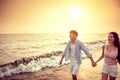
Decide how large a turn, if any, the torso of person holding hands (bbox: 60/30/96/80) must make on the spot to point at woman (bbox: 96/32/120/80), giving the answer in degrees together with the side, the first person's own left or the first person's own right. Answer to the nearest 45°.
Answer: approximately 90° to the first person's own left

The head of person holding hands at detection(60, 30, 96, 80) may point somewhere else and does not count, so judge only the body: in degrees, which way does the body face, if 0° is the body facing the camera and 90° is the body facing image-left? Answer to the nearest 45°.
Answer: approximately 45°

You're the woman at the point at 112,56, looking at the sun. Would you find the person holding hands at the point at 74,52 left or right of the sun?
left

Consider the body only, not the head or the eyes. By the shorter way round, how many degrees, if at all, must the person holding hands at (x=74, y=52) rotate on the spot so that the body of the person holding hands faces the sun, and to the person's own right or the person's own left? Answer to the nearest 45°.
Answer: approximately 135° to the person's own right
